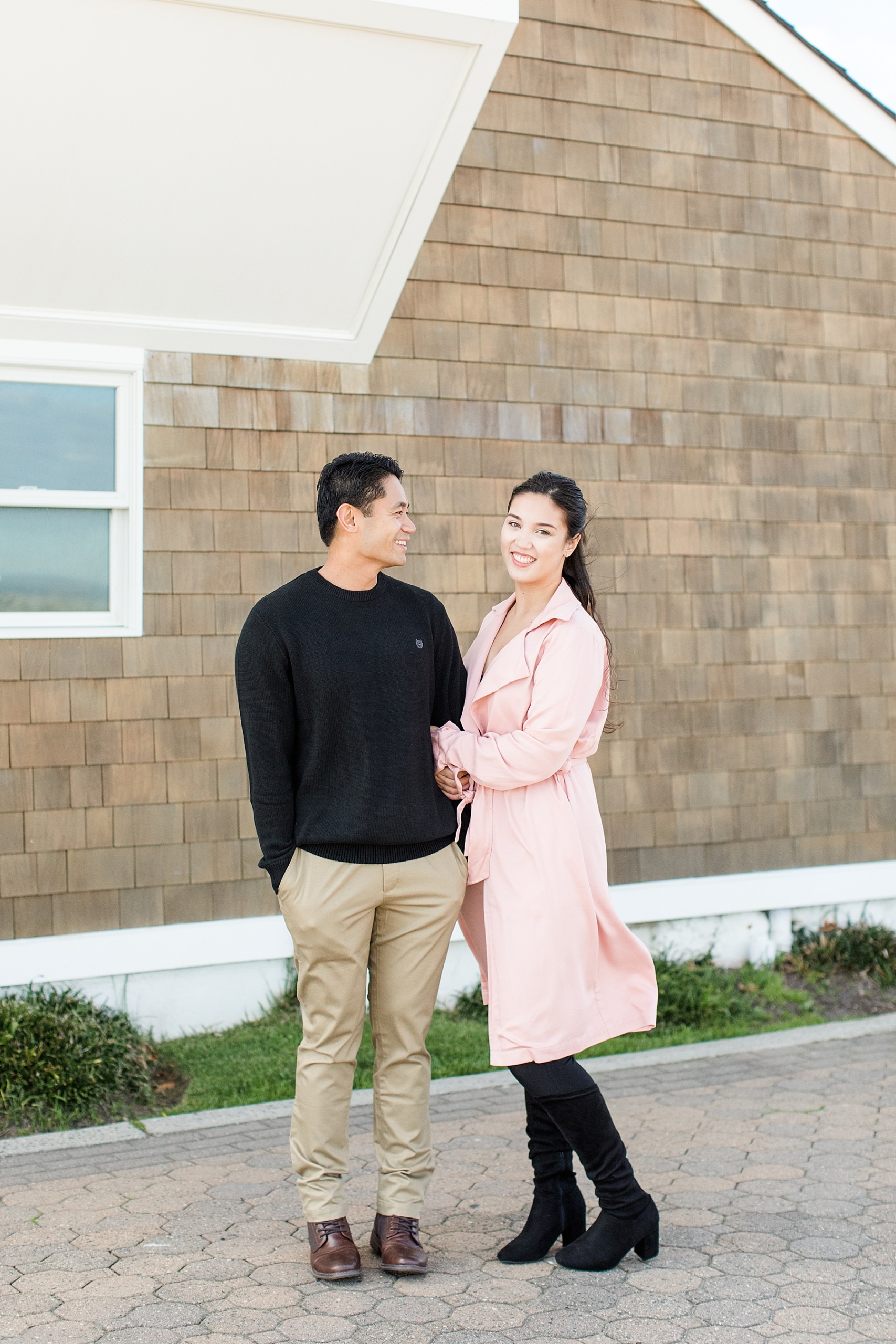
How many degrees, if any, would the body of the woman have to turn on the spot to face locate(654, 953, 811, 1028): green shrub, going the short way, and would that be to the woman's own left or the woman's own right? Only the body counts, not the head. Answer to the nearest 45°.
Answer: approximately 135° to the woman's own right

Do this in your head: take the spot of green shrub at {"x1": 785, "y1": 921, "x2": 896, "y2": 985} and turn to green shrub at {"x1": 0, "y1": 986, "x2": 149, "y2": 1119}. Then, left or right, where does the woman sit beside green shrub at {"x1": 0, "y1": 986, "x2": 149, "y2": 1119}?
left

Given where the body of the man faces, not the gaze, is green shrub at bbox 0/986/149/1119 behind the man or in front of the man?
behind

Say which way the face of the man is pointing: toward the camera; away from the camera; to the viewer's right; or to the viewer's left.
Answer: to the viewer's right

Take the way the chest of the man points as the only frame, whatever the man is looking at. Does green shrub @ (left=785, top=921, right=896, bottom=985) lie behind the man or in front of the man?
behind

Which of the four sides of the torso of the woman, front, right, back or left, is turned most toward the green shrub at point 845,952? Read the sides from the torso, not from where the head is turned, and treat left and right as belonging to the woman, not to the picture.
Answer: back

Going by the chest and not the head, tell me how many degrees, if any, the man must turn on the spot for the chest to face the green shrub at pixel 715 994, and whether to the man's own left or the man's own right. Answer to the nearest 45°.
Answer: approximately 135° to the man's own left

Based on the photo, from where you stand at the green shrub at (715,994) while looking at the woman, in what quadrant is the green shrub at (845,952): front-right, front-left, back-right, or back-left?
back-left
